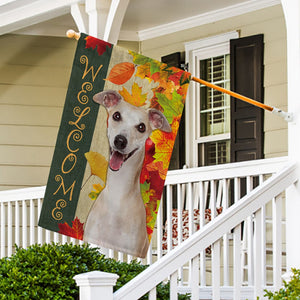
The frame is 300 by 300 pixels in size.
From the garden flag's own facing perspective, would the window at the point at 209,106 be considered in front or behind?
behind

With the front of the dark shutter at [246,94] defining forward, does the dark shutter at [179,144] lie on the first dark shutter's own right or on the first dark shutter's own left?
on the first dark shutter's own right

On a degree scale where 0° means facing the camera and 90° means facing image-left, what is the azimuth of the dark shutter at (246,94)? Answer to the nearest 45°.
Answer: approximately 45°

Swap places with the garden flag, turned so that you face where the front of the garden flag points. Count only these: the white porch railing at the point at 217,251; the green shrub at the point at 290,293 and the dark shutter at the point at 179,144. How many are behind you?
1

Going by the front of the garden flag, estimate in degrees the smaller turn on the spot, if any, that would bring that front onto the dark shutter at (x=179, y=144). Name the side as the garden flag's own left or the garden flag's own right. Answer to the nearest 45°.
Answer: approximately 180°

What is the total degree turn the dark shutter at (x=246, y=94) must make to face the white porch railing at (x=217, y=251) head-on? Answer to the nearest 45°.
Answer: approximately 45° to its left

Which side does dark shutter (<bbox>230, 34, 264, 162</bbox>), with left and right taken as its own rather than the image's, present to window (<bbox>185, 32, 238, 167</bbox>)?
right

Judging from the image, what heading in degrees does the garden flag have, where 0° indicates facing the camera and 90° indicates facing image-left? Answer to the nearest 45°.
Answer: approximately 0°

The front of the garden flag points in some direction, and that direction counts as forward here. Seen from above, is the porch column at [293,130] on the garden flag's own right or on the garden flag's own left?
on the garden flag's own left

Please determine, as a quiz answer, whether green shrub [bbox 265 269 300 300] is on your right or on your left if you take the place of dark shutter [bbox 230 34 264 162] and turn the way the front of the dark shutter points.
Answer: on your left

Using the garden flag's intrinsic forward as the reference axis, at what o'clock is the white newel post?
The white newel post is roughly at 12 o'clock from the garden flag.
